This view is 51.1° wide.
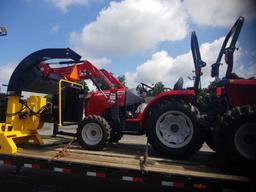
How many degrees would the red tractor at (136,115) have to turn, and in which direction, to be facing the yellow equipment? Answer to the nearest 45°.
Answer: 0° — it already faces it

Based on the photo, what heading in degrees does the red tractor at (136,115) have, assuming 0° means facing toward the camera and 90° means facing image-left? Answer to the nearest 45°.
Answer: approximately 90°
